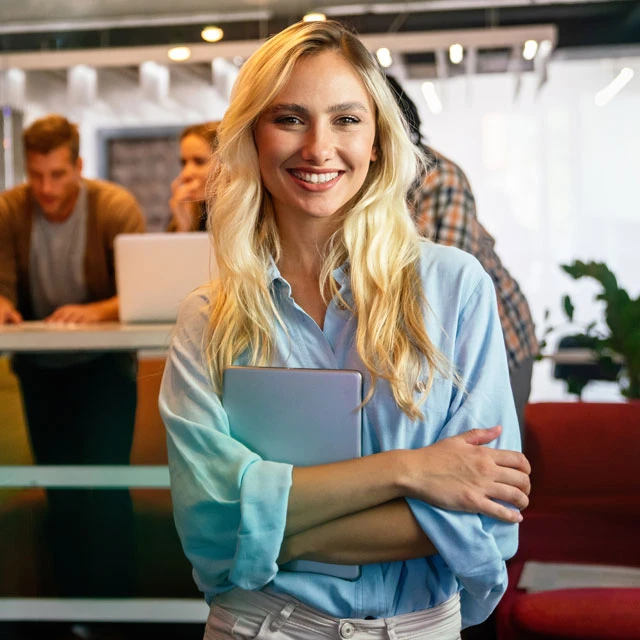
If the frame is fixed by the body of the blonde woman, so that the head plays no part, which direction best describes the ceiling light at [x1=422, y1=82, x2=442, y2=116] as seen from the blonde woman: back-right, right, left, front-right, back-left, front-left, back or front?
back

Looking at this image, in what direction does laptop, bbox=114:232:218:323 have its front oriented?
away from the camera

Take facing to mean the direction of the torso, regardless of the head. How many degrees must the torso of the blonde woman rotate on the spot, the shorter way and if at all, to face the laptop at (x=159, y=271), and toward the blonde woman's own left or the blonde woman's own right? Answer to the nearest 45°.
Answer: approximately 180°

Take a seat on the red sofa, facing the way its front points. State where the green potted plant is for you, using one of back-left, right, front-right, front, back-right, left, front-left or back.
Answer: back

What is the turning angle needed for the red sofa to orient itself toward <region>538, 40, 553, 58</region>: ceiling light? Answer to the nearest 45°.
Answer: approximately 180°

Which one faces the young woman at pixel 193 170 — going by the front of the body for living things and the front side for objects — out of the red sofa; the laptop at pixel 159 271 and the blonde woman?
the laptop

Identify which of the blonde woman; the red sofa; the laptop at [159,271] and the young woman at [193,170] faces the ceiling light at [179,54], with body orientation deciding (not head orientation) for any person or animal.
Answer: the laptop

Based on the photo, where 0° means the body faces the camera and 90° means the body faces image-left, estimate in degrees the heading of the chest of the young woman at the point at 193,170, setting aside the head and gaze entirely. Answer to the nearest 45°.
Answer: approximately 45°

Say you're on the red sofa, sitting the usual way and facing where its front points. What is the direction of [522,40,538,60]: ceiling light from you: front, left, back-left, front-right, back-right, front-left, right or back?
back

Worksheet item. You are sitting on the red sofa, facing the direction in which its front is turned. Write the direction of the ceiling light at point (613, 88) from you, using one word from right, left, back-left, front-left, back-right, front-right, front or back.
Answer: back

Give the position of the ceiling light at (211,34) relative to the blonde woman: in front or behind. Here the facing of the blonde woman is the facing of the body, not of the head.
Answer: behind

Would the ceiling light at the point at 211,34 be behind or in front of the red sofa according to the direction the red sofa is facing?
behind

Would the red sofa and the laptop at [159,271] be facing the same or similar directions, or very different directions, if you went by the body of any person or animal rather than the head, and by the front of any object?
very different directions

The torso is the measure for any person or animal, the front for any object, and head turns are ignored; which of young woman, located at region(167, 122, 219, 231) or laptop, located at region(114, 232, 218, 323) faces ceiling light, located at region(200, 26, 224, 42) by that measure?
the laptop
